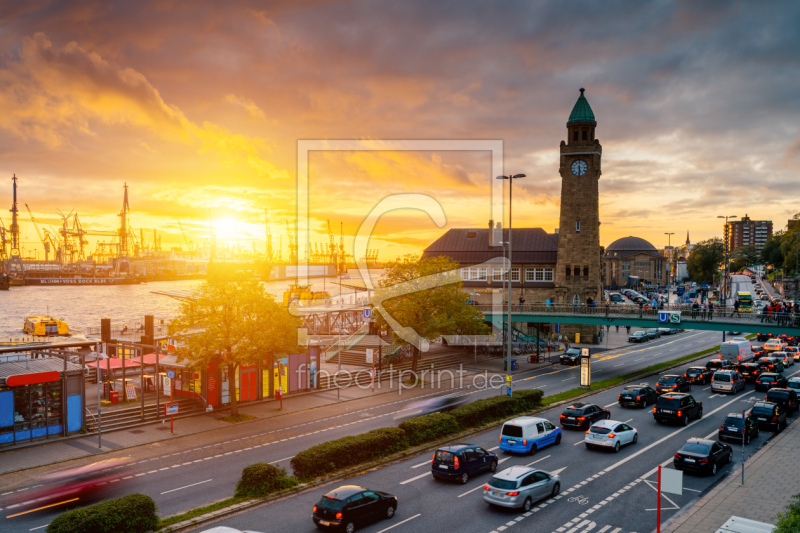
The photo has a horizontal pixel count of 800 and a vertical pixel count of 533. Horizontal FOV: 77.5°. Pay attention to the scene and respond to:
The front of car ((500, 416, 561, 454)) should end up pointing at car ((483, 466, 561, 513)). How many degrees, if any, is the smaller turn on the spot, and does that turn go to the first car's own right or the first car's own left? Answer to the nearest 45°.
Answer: approximately 135° to the first car's own right

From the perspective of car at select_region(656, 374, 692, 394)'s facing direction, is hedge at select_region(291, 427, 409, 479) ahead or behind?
behind

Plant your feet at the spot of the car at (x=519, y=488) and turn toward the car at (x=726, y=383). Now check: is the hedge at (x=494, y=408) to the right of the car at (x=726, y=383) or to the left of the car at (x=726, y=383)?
left

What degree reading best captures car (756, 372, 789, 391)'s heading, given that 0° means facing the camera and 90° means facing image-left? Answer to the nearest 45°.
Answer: approximately 225°

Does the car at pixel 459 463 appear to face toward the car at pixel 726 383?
yes

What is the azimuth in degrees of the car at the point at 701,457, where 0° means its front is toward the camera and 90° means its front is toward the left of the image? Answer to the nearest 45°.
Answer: approximately 225°

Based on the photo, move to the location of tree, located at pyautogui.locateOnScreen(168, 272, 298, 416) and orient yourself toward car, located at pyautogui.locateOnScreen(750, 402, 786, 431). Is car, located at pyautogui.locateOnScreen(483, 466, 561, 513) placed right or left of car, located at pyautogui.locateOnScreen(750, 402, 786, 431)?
right

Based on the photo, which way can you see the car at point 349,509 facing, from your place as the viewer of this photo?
facing away from the viewer and to the right of the viewer

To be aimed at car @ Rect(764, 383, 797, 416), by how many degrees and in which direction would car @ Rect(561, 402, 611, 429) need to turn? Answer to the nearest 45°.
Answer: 0° — it already faces it

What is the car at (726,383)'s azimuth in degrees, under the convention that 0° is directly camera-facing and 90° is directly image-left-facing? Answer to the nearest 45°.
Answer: approximately 225°

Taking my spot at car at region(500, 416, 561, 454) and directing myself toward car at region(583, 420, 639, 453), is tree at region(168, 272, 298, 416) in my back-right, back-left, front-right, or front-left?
back-left
